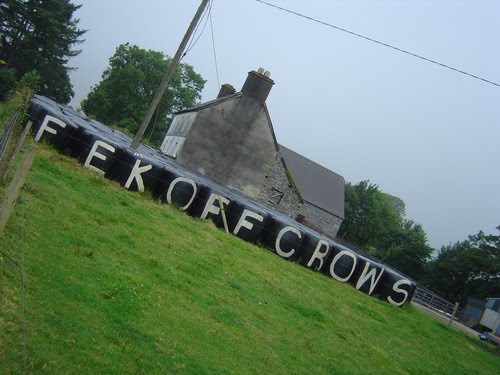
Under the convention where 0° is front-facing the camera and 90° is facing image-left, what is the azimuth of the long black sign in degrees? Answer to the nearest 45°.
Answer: approximately 0°

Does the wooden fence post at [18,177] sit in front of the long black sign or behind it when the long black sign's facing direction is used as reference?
in front

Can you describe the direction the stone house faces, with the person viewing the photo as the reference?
facing to the left of the viewer

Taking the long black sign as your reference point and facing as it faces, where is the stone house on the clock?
The stone house is roughly at 6 o'clock from the long black sign.
